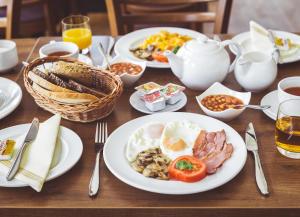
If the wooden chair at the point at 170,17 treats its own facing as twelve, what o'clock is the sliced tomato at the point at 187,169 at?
The sliced tomato is roughly at 12 o'clock from the wooden chair.

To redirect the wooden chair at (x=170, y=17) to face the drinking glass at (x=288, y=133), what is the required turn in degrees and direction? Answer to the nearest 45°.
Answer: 0° — it already faces it

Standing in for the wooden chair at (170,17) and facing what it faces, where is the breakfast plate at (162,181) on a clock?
The breakfast plate is roughly at 12 o'clock from the wooden chair.

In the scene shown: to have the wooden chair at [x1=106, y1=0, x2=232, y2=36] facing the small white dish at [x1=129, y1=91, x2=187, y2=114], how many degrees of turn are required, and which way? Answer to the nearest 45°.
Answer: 0° — it already faces it

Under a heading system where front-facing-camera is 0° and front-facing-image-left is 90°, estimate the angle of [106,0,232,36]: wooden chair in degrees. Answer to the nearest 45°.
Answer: approximately 0°

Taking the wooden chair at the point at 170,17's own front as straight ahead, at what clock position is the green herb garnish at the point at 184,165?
The green herb garnish is roughly at 12 o'clock from the wooden chair.

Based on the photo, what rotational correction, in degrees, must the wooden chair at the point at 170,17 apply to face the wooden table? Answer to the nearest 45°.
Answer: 0° — it already faces it

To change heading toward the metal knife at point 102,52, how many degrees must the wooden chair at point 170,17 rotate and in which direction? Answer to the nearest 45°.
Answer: approximately 45° to its right
